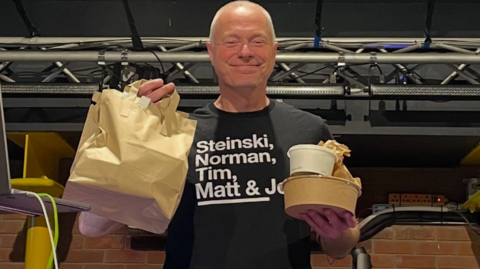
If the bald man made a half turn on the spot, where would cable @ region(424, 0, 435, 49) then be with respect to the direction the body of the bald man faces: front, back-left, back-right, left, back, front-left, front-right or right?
front-right

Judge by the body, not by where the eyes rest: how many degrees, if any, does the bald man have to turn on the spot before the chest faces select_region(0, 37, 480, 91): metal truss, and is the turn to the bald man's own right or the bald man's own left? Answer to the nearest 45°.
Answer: approximately 180°

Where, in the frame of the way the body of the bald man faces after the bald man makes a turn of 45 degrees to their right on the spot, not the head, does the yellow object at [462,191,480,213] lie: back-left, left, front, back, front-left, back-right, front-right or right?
back

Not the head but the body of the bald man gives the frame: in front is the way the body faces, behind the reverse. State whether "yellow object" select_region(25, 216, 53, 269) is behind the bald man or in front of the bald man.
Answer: behind

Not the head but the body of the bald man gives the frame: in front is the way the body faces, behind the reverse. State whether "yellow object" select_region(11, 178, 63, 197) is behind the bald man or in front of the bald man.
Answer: behind

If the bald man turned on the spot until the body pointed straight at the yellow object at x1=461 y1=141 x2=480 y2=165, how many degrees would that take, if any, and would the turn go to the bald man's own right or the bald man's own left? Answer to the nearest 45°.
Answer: approximately 135° to the bald man's own left

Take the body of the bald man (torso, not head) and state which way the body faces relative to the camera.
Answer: toward the camera
